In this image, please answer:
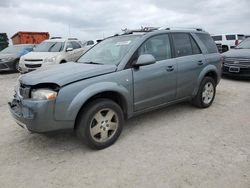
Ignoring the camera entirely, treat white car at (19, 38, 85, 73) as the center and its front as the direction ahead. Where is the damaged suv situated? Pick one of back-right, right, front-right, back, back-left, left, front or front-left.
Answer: front-left

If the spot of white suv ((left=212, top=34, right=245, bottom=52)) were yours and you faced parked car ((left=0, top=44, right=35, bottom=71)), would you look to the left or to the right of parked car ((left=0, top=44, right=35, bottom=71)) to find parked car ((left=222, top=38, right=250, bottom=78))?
left

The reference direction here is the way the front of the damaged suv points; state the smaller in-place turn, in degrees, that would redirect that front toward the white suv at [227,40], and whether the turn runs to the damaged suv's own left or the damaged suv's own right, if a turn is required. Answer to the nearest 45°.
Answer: approximately 180°

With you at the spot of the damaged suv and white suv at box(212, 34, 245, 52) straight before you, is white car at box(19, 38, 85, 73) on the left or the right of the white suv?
left

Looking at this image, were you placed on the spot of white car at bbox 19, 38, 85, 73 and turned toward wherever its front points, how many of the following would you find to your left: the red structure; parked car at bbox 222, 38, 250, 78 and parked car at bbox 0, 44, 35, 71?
1

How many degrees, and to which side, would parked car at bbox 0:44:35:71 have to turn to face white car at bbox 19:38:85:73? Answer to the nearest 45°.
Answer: approximately 90° to its left

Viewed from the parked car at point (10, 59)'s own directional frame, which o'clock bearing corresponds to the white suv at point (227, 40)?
The white suv is roughly at 7 o'clock from the parked car.

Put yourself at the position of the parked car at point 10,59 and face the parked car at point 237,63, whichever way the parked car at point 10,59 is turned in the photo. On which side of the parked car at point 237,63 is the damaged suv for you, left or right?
right

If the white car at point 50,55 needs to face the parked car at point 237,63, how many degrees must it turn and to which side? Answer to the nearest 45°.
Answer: approximately 90° to its left

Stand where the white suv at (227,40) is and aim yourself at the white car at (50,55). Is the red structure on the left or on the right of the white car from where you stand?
right
